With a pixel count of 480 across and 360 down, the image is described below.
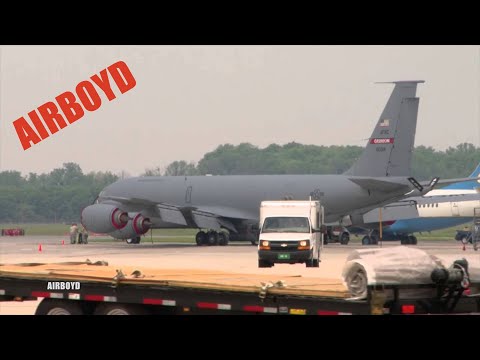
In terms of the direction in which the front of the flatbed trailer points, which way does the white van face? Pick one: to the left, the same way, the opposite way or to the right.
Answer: to the right

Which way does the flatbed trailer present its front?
to the viewer's right

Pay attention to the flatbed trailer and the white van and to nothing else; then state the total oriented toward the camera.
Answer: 1

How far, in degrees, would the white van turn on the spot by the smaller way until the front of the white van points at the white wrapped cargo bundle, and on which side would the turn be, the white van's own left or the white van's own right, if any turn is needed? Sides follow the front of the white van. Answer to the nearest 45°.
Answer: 0° — it already faces it

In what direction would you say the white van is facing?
toward the camera

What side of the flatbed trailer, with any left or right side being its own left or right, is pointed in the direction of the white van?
left

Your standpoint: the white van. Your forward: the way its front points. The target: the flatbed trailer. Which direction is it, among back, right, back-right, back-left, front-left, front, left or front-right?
front
